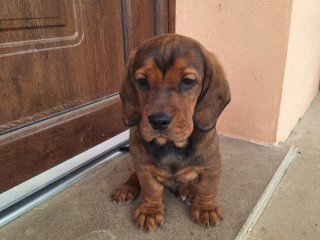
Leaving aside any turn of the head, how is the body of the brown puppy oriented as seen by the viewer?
toward the camera

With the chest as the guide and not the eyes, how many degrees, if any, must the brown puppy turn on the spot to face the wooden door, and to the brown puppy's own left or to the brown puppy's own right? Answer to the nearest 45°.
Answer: approximately 135° to the brown puppy's own right
